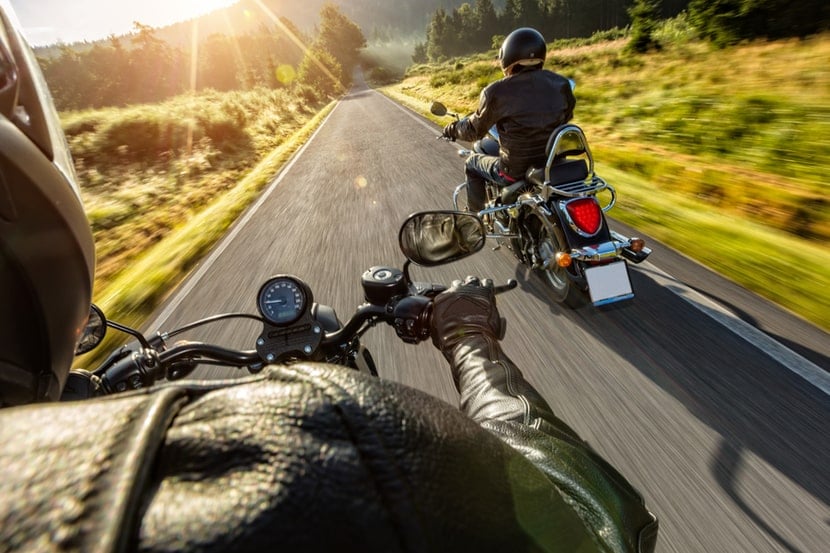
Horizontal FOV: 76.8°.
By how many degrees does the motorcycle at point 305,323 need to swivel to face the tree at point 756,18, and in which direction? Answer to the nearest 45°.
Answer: approximately 45° to its right

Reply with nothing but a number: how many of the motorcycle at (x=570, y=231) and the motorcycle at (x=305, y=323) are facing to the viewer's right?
0

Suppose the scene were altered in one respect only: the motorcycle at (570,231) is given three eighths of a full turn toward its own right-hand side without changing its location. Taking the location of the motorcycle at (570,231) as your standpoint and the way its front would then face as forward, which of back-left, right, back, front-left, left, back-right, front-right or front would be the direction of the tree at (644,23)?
left

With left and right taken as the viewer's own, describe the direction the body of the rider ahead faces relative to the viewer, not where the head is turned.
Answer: facing away from the viewer and to the left of the viewer

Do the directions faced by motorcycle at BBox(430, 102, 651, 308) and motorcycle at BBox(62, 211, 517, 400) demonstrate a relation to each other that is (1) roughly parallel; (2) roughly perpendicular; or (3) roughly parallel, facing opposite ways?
roughly parallel

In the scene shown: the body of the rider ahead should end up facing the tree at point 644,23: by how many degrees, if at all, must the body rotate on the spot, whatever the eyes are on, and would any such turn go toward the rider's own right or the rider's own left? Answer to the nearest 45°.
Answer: approximately 45° to the rider's own right

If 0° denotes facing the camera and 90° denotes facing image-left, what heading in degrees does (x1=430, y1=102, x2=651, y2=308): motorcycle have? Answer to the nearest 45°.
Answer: approximately 135°

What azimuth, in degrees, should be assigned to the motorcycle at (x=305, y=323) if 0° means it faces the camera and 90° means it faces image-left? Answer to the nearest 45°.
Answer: approximately 180°

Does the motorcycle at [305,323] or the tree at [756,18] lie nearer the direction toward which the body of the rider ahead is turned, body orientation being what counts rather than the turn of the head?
the tree
